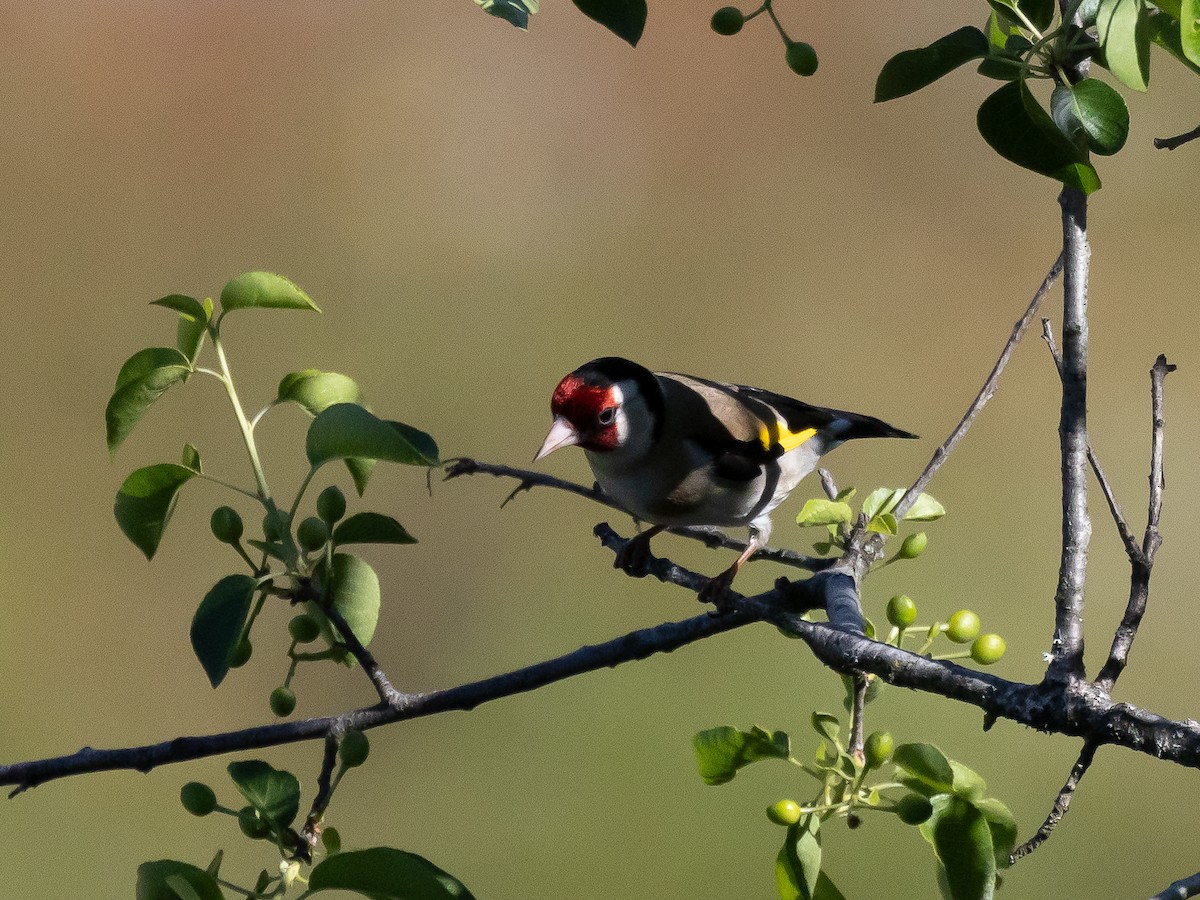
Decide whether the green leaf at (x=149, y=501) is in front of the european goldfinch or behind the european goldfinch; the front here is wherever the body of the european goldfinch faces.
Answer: in front

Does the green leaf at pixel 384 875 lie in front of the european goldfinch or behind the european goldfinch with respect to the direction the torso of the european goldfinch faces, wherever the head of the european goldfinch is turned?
in front

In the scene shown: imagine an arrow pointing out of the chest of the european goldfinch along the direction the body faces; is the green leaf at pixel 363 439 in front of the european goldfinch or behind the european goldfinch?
in front

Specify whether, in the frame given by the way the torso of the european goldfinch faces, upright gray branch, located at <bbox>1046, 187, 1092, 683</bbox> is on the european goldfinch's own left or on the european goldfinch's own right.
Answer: on the european goldfinch's own left

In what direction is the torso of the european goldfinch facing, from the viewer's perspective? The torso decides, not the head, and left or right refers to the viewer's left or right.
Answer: facing the viewer and to the left of the viewer
